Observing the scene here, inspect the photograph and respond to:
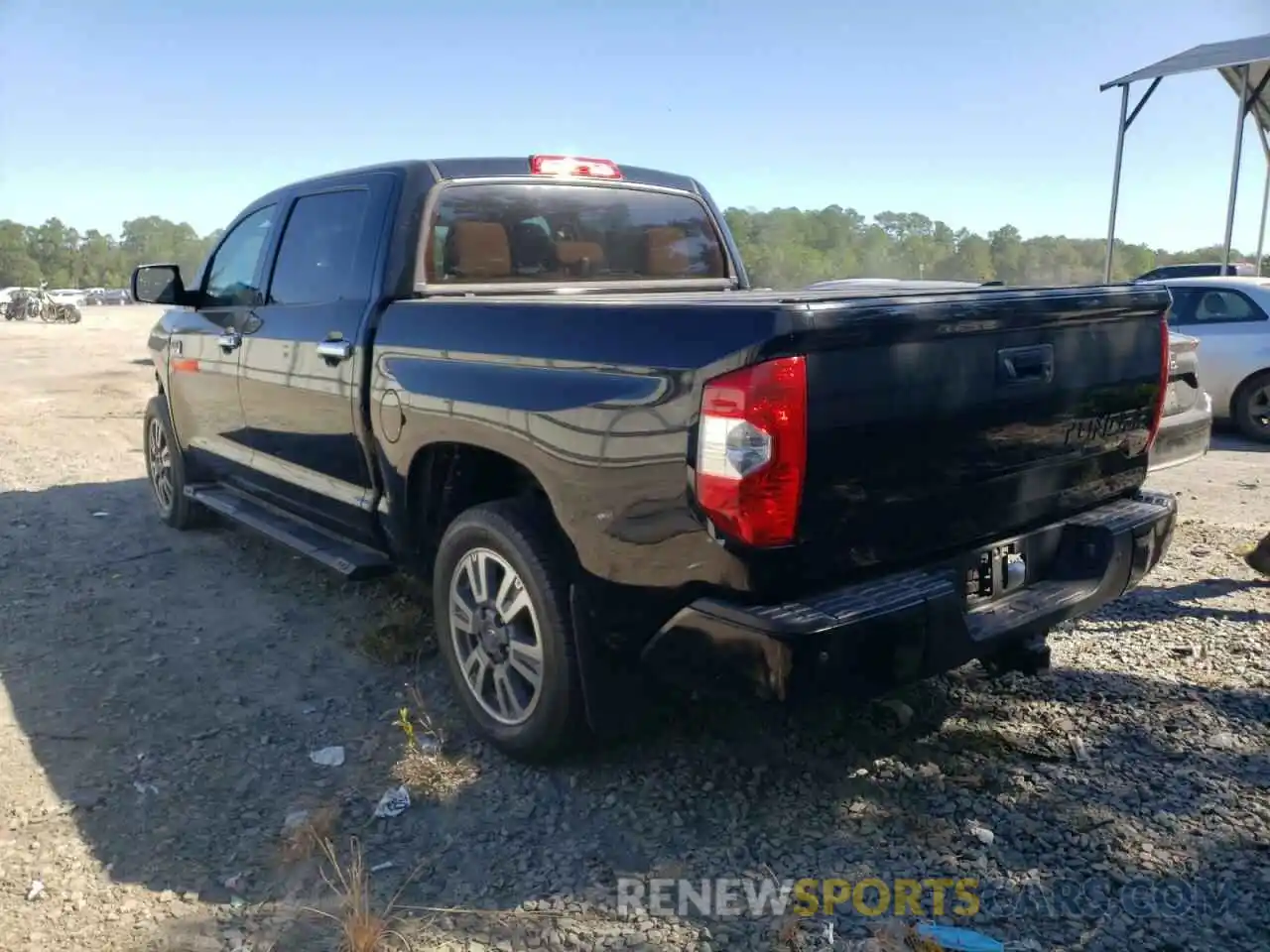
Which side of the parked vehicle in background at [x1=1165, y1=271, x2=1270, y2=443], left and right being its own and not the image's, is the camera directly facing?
left

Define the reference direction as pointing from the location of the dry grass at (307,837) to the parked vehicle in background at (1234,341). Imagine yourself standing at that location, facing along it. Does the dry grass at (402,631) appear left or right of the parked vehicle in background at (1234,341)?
left

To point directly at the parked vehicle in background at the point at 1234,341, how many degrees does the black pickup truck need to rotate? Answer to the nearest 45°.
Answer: approximately 90° to its right

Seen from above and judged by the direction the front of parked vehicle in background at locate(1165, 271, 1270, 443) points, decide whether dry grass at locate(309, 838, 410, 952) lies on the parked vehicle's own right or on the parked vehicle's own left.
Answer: on the parked vehicle's own left

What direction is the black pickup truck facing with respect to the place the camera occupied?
facing away from the viewer and to the left of the viewer
